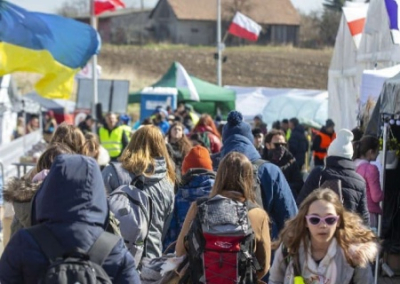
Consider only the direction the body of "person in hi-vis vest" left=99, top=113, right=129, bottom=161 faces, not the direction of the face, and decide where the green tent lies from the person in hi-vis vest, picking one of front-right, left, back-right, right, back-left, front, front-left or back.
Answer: back

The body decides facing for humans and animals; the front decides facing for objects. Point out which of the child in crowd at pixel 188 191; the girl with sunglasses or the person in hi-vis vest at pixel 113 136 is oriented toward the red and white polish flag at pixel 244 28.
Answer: the child in crowd

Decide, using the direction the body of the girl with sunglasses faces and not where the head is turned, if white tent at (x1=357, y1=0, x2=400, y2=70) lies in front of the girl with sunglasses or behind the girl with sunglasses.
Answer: behind

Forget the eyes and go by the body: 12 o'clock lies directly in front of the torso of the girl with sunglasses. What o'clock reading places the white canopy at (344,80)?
The white canopy is roughly at 6 o'clock from the girl with sunglasses.

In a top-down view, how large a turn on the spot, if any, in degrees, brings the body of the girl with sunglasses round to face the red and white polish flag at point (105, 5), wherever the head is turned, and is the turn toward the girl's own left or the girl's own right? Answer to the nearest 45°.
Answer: approximately 180°

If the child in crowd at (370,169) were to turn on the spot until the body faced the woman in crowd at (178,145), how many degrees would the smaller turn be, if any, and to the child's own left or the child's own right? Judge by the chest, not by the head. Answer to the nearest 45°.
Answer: approximately 135° to the child's own left

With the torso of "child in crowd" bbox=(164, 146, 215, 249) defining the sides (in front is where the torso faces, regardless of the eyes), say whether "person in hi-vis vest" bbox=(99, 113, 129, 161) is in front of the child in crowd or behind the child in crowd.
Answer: in front

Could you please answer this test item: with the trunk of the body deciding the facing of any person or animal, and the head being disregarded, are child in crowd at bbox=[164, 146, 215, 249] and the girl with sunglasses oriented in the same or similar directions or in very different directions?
very different directions

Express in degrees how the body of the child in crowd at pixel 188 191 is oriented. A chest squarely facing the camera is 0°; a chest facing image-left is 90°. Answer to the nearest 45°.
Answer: approximately 180°

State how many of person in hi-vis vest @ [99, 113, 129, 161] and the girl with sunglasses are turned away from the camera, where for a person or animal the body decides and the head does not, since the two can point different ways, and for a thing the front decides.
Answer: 0
